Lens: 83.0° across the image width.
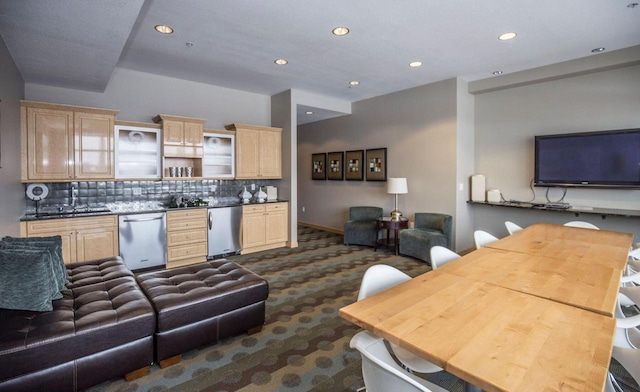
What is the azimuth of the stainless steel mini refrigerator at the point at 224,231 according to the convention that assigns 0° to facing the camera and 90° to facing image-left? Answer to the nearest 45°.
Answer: approximately 315°

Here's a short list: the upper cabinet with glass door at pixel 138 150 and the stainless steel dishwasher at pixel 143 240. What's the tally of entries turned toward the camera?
2

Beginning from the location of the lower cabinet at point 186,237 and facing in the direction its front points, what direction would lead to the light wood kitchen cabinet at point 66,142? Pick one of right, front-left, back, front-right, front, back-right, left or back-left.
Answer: back-right

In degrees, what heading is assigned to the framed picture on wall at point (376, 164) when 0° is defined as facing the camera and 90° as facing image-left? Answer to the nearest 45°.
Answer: approximately 45°

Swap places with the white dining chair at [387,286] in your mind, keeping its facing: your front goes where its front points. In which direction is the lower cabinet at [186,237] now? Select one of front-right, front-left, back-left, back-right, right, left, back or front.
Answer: back
